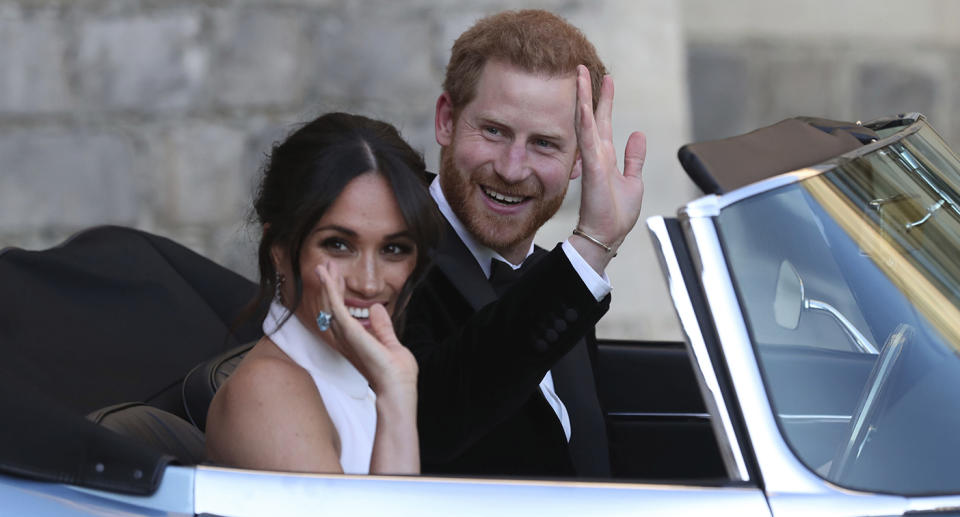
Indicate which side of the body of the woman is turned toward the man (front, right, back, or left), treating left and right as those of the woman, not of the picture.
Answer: left

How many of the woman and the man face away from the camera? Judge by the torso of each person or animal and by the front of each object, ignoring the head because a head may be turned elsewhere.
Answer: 0

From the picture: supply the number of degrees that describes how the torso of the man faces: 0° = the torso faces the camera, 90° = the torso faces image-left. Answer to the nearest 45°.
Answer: approximately 315°

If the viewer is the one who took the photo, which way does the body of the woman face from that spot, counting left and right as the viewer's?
facing the viewer and to the right of the viewer
